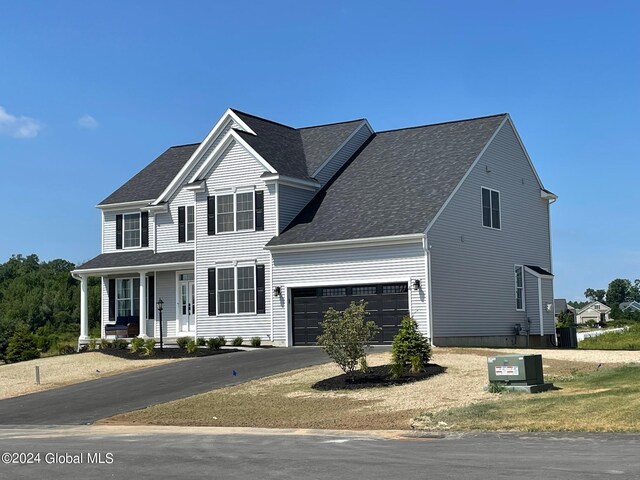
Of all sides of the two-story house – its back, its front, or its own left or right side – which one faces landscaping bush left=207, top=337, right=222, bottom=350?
front

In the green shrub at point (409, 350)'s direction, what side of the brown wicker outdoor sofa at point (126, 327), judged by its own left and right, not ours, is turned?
left

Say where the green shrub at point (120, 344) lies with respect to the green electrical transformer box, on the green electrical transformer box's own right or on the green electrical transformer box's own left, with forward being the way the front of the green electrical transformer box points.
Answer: on the green electrical transformer box's own right

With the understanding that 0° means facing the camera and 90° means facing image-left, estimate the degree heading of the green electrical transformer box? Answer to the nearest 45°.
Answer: approximately 45°

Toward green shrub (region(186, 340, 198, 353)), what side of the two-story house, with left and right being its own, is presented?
front

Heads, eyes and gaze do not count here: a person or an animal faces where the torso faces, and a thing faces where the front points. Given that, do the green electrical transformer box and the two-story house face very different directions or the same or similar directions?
same or similar directions

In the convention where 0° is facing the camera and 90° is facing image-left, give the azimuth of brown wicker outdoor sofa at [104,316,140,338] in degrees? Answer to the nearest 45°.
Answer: approximately 45°

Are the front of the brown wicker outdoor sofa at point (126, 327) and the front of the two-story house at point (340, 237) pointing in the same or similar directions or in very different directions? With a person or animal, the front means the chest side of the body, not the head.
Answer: same or similar directions

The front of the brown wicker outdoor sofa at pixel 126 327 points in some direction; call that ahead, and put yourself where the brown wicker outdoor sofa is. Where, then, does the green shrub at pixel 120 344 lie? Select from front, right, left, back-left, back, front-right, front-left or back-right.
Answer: front-left

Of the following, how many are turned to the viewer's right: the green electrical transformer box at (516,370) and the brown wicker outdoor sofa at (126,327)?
0

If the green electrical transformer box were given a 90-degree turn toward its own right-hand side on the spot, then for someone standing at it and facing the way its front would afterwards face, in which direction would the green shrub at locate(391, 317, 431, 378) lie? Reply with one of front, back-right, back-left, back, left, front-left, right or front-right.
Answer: front

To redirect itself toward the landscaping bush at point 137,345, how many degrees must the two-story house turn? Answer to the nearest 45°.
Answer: approximately 45° to its right

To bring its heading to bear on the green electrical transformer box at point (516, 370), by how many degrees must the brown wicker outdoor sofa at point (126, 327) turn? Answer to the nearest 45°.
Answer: approximately 45° to its left

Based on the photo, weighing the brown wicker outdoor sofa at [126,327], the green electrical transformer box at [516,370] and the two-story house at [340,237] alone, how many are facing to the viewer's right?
0

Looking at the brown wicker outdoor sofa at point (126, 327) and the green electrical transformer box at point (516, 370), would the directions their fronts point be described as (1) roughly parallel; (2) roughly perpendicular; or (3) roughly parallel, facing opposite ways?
roughly parallel
